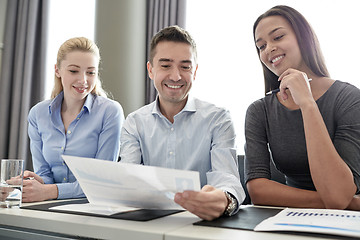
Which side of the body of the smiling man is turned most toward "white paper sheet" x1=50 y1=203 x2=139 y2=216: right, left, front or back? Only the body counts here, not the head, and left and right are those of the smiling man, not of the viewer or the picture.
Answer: front

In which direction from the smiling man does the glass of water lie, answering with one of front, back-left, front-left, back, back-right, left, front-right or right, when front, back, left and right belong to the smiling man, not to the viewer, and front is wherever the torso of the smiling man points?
front-right

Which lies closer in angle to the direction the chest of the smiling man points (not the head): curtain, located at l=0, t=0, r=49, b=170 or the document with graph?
the document with graph

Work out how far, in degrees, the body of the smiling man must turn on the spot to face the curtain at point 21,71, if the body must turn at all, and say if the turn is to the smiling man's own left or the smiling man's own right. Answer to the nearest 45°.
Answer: approximately 135° to the smiling man's own right

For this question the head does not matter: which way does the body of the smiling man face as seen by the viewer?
toward the camera

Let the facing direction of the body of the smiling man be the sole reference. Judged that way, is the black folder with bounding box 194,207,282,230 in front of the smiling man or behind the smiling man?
in front

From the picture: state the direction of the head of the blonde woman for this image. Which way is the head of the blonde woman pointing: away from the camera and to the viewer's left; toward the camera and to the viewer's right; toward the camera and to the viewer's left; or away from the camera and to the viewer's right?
toward the camera and to the viewer's right
